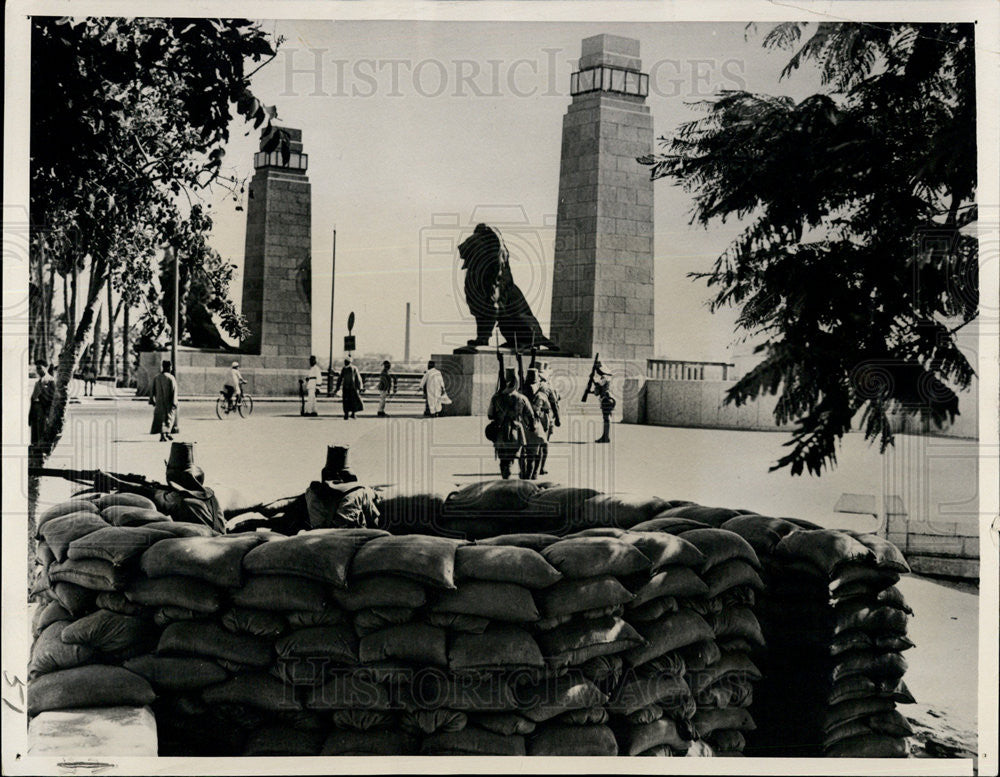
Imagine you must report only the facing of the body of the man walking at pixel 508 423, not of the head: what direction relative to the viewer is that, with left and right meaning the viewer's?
facing away from the viewer

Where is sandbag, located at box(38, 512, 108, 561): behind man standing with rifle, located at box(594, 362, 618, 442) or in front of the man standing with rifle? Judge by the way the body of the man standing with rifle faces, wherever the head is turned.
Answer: in front

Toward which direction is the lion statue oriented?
to the viewer's left

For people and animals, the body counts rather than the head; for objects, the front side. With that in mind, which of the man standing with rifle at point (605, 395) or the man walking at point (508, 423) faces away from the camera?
the man walking at point (508, 423)

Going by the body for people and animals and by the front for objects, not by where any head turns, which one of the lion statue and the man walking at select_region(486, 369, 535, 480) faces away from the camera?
the man walking

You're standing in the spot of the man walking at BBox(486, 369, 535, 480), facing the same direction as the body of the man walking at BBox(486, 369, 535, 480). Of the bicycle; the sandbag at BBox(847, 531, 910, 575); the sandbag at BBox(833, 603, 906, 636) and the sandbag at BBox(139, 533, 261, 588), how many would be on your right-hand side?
2

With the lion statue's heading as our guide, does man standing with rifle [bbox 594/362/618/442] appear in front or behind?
behind

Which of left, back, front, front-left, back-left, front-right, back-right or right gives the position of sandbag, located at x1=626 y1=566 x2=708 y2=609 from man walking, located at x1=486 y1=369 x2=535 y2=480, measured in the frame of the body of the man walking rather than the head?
back-right
